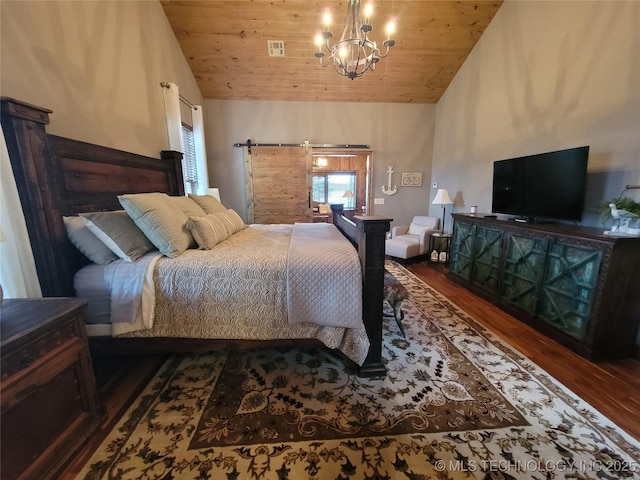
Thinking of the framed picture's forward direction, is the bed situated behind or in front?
in front

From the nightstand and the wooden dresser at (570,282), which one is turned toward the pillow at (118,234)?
the wooden dresser

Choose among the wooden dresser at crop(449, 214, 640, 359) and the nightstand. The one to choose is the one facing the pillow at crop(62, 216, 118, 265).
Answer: the wooden dresser

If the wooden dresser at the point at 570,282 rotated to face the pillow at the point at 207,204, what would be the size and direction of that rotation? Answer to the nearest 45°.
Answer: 0° — it already faces it

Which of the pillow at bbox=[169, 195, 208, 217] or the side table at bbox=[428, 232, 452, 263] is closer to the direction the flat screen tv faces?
the pillow

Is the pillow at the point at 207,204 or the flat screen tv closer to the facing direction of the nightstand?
the flat screen tv

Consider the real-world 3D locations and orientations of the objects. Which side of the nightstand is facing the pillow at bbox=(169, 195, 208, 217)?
left

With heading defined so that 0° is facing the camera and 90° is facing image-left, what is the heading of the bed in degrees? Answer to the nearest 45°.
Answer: approximately 270°

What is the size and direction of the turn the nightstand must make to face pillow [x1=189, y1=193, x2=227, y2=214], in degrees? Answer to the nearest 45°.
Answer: approximately 90° to its left

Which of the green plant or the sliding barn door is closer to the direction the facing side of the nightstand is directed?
the green plant

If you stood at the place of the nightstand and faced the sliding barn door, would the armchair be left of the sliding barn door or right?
right
